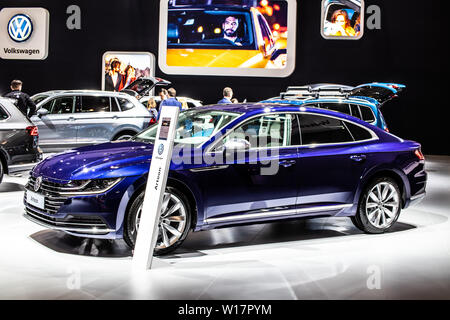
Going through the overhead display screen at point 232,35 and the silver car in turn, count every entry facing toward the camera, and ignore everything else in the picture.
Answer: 1

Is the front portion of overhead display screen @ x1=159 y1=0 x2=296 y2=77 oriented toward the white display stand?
yes

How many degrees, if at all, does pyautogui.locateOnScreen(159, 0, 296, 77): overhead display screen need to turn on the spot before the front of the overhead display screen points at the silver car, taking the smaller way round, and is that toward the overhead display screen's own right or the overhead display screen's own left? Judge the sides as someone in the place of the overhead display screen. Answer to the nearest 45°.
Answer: approximately 45° to the overhead display screen's own right

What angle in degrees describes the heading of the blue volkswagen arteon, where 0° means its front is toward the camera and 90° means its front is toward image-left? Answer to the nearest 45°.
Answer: approximately 45°

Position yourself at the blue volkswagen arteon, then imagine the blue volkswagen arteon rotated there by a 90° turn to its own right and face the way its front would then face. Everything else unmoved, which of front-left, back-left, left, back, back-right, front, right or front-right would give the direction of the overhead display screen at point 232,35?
front-right

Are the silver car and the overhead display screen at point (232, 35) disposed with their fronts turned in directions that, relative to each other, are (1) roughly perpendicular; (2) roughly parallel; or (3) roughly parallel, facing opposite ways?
roughly perpendicular

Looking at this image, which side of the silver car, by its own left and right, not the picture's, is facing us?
left
